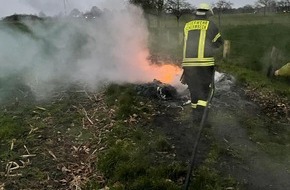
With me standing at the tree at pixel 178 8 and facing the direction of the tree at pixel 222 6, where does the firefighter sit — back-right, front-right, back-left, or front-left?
back-right

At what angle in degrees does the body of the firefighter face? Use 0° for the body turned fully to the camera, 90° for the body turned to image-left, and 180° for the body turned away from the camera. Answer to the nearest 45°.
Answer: approximately 225°

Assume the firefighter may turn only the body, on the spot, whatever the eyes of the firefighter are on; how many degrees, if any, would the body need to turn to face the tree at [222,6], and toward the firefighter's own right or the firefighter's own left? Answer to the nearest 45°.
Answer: approximately 45° to the firefighter's own left
